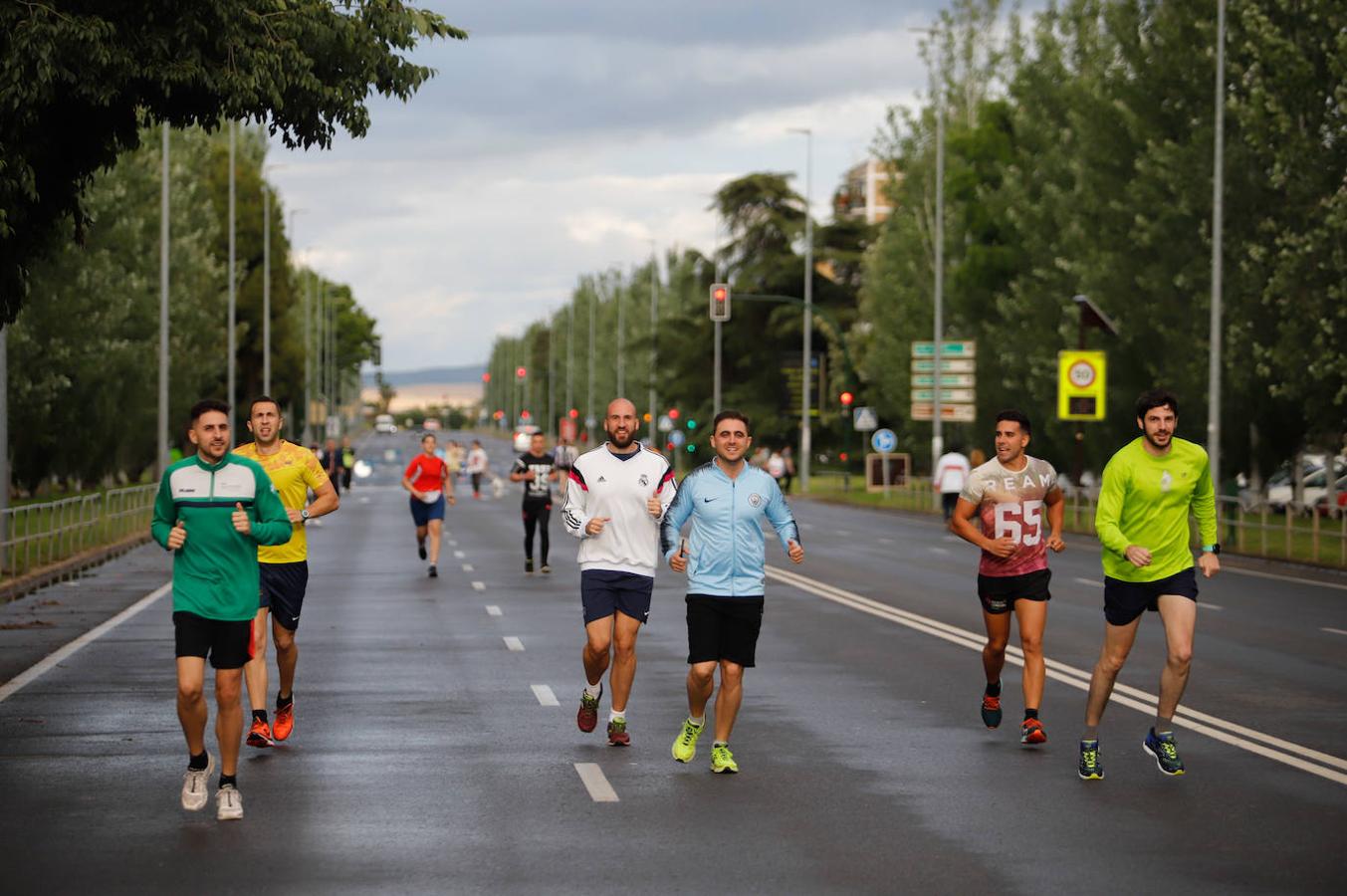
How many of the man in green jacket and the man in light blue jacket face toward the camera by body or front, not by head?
2

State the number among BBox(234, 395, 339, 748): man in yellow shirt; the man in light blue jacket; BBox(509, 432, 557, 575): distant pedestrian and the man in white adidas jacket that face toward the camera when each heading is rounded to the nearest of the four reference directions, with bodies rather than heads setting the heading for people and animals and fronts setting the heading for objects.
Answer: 4

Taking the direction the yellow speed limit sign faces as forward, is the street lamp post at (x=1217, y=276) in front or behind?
in front

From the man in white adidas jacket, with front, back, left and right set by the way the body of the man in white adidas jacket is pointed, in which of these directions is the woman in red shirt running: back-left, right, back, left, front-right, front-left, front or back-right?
back

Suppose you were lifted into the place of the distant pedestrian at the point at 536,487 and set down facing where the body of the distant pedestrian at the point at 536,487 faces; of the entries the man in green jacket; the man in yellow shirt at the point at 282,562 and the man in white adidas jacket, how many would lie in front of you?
3

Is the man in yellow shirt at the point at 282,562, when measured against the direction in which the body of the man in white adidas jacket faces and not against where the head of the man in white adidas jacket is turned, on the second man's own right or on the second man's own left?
on the second man's own right

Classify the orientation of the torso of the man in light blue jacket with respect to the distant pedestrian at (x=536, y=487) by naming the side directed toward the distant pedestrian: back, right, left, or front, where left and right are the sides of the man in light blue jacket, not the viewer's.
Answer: back

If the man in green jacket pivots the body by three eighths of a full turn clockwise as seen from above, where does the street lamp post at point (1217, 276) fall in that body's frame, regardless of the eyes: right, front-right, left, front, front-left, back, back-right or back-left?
right

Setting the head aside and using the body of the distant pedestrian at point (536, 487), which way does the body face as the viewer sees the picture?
toward the camera

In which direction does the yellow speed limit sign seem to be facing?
toward the camera

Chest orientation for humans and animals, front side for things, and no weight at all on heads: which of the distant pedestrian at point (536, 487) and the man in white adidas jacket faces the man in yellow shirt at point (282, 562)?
the distant pedestrian

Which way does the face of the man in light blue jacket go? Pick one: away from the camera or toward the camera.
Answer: toward the camera

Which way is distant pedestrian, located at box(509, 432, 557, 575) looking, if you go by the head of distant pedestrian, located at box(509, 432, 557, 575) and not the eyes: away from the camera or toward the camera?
toward the camera

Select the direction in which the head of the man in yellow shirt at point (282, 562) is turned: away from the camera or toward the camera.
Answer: toward the camera
